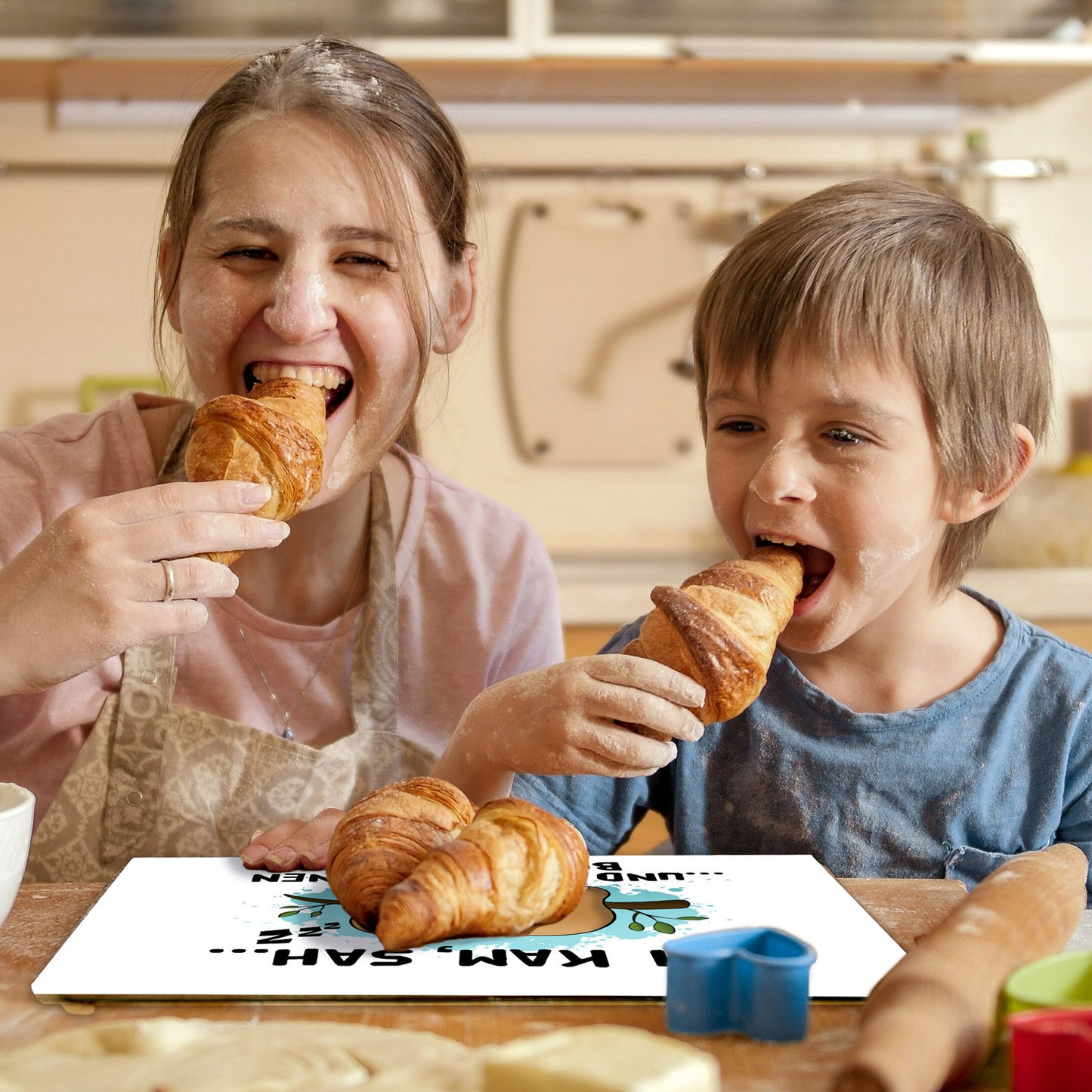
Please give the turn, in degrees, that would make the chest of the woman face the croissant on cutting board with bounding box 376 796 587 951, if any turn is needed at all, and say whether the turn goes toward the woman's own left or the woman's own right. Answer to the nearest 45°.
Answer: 0° — they already face it

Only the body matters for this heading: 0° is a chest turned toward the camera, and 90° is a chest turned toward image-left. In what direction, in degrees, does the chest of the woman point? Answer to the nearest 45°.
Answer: approximately 0°

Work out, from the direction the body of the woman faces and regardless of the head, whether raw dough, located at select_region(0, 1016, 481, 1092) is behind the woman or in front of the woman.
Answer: in front

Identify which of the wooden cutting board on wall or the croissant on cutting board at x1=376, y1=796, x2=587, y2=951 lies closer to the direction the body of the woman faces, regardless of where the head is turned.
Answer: the croissant on cutting board

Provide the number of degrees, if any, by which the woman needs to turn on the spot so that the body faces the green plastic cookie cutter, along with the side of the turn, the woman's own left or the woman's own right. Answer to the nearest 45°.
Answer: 0° — they already face it

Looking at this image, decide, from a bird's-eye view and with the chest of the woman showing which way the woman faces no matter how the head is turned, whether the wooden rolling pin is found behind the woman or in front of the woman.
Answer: in front

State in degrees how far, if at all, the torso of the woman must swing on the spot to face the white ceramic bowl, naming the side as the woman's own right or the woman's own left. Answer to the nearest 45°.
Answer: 0° — they already face it

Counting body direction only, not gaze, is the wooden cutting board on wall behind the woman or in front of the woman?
behind
